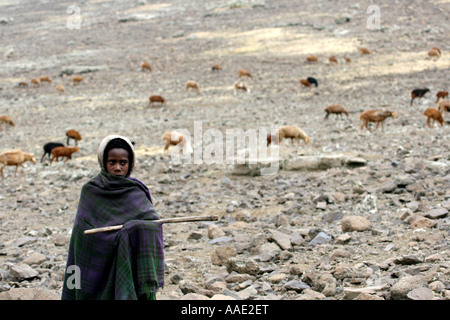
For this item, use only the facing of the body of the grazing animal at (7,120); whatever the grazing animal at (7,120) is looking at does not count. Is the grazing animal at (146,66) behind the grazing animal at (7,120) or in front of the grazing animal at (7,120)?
in front

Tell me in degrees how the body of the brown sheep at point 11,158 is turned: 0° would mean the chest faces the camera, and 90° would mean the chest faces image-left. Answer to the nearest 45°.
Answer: approximately 270°

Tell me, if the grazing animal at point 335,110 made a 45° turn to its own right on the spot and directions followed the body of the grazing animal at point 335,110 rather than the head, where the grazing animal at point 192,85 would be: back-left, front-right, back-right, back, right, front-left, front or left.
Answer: back

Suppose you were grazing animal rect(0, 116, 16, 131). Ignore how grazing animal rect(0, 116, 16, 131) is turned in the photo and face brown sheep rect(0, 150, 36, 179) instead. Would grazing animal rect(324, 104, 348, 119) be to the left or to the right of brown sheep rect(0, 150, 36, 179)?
left

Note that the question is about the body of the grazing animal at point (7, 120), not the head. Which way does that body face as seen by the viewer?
to the viewer's right

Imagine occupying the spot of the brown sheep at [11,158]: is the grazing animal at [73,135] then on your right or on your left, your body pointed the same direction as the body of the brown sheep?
on your left

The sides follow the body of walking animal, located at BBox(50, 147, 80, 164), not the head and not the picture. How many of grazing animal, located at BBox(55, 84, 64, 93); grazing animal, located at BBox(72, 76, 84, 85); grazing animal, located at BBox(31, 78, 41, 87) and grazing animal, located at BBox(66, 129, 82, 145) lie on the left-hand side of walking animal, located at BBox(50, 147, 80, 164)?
4

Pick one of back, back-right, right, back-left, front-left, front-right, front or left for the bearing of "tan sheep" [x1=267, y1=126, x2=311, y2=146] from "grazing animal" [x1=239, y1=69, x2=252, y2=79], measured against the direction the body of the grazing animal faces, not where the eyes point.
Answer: right
